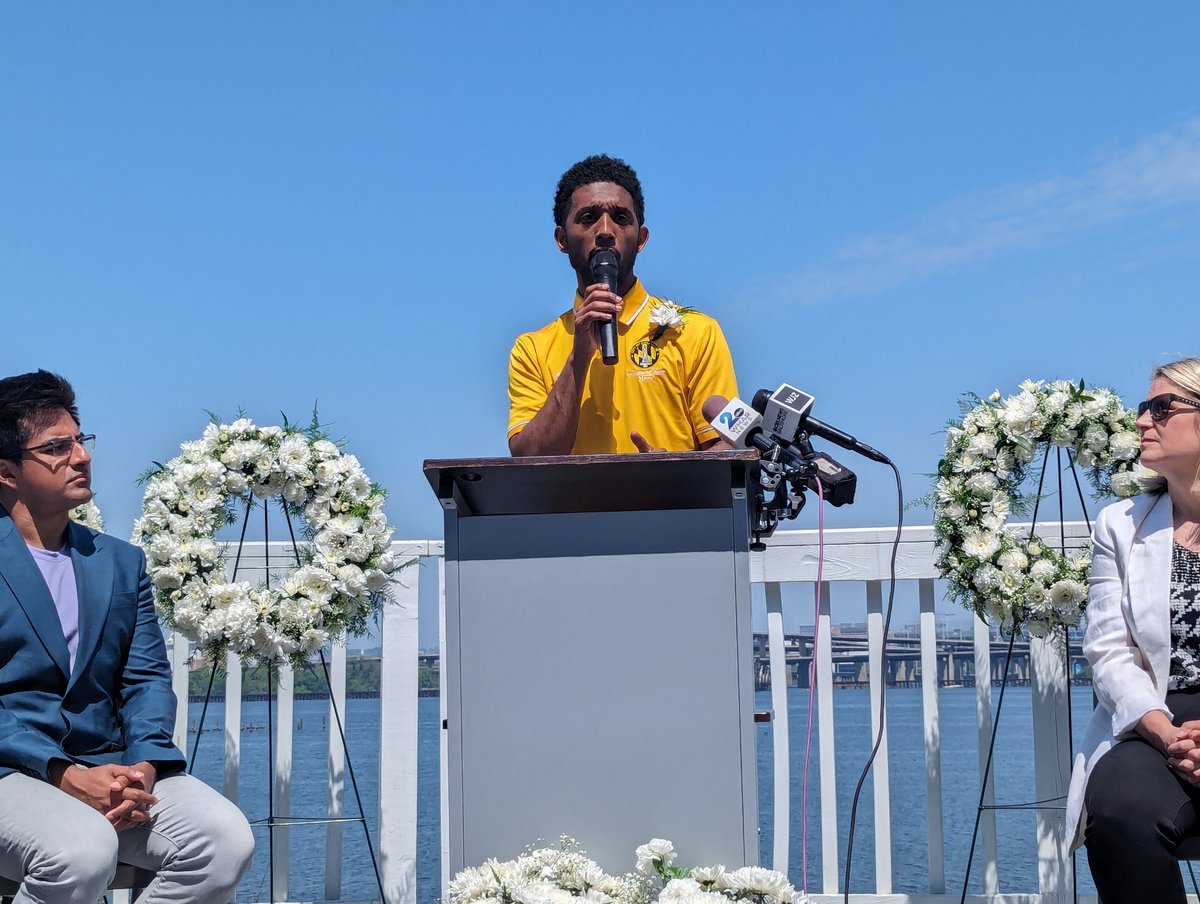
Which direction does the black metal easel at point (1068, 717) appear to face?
toward the camera

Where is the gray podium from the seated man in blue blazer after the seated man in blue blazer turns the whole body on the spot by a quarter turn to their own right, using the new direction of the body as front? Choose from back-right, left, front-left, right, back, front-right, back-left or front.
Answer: left

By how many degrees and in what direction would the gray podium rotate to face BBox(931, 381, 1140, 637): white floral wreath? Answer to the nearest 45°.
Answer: approximately 135° to its left

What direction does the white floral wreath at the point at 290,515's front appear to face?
toward the camera

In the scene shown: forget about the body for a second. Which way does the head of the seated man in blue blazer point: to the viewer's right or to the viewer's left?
to the viewer's right

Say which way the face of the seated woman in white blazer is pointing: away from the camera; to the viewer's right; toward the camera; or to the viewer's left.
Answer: to the viewer's left

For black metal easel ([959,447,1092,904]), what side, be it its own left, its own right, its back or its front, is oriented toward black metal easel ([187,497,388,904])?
right

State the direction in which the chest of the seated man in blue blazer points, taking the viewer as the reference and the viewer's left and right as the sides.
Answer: facing the viewer and to the right of the viewer

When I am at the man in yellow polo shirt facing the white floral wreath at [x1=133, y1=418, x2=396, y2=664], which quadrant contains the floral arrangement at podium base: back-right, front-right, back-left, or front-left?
back-left
